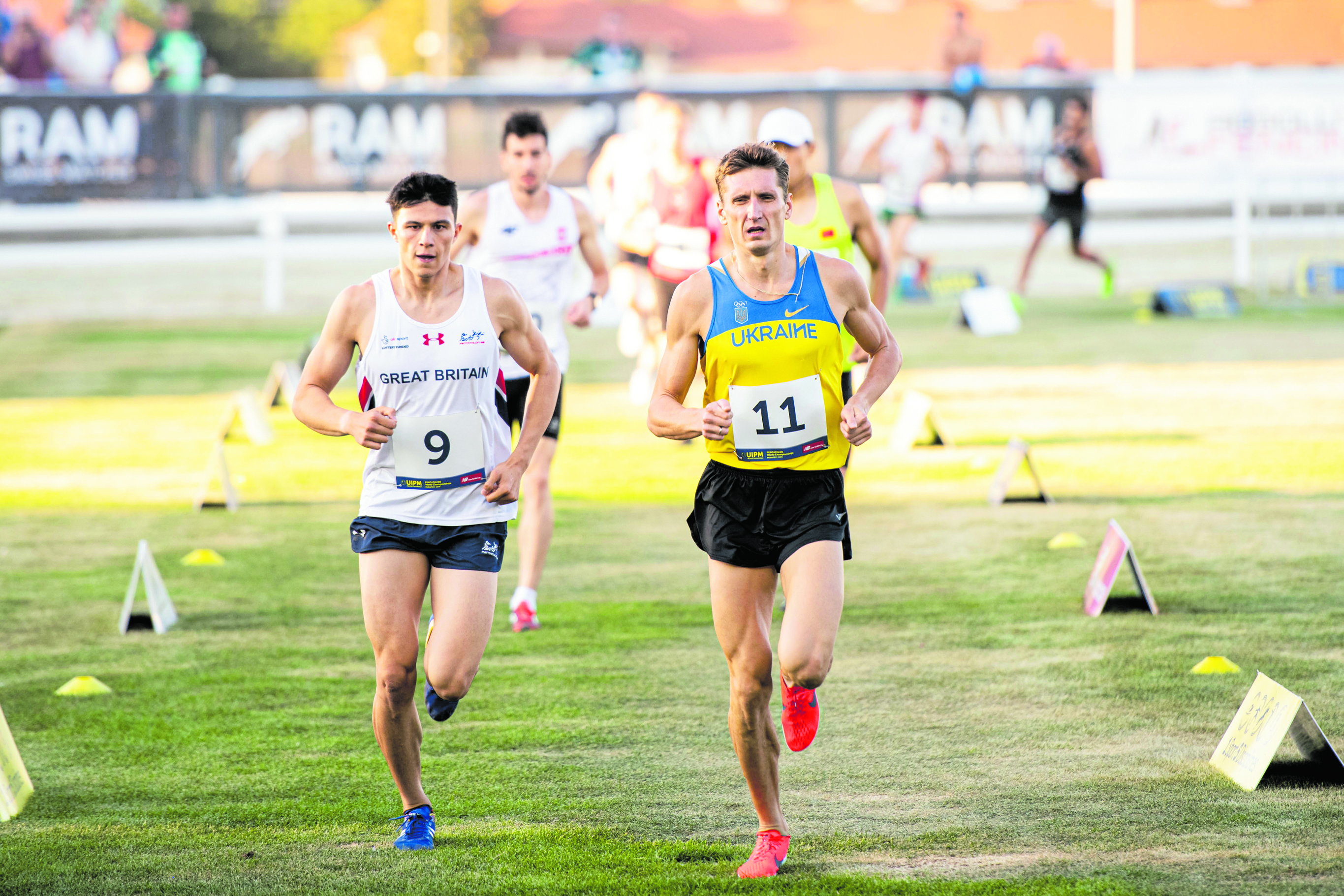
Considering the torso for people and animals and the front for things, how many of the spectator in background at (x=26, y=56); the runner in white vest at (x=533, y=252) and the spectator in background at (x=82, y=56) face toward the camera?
3

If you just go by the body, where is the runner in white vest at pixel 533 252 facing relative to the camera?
toward the camera

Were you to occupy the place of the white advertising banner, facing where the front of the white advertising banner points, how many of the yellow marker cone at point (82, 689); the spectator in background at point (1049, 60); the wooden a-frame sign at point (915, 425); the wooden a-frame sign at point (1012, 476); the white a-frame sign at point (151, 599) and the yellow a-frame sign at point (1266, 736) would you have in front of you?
5

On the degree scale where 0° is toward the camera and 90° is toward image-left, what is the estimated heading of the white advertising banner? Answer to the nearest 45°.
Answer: approximately 0°

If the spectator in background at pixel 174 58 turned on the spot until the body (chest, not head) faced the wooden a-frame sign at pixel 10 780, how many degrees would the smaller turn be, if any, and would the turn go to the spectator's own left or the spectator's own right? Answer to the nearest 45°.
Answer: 0° — they already face it

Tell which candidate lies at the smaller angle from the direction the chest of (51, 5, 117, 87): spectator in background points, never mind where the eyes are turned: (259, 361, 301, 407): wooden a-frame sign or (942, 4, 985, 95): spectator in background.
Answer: the wooden a-frame sign

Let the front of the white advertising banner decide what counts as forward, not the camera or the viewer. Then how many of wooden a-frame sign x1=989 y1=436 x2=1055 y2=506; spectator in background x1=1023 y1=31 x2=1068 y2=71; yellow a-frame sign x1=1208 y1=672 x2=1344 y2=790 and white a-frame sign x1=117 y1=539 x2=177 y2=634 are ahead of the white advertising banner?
3

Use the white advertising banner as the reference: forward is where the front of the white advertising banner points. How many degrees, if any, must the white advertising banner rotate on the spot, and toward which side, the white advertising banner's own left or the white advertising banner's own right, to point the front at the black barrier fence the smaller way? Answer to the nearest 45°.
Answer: approximately 90° to the white advertising banner's own right

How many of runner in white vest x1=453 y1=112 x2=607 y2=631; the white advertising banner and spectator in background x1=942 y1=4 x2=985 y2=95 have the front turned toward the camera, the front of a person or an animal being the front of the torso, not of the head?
3

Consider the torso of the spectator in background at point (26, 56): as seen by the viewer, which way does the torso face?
toward the camera

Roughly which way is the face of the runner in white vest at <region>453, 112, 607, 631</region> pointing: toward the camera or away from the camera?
toward the camera

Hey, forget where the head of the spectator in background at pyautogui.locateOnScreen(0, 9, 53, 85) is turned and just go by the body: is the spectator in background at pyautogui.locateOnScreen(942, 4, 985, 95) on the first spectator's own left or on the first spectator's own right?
on the first spectator's own left

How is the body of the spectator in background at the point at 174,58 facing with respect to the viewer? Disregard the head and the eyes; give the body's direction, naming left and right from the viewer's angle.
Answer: facing the viewer

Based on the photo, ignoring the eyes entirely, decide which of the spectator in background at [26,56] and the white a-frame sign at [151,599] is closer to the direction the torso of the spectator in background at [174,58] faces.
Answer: the white a-frame sign
